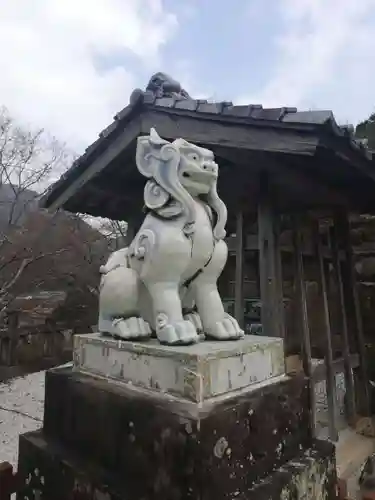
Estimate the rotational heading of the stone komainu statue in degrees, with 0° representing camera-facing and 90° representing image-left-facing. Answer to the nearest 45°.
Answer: approximately 315°
